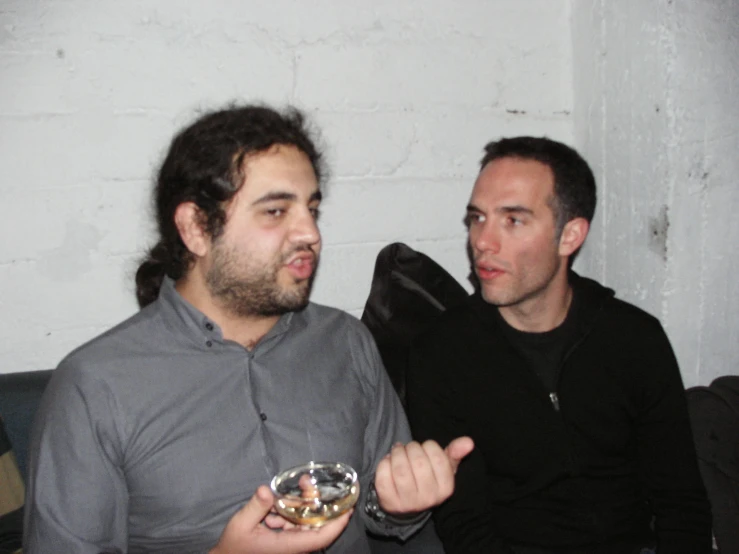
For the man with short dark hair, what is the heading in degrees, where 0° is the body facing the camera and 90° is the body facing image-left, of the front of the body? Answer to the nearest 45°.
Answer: approximately 0°

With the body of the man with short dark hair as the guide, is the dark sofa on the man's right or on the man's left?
on the man's right

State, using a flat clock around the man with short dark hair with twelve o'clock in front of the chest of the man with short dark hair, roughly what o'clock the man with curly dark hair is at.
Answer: The man with curly dark hair is roughly at 2 o'clock from the man with short dark hair.

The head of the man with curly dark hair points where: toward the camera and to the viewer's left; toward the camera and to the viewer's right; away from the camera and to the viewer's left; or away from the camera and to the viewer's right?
toward the camera and to the viewer's right

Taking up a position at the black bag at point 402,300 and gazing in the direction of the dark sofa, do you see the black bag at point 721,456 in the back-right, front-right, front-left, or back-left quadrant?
back-left
